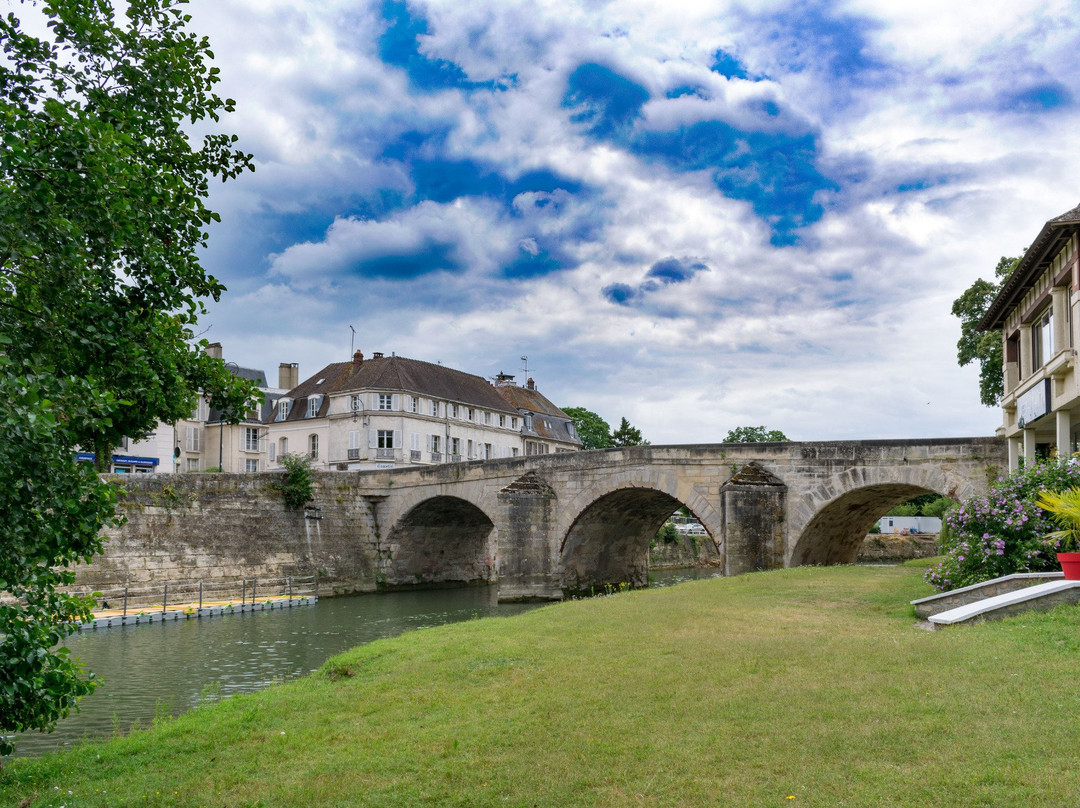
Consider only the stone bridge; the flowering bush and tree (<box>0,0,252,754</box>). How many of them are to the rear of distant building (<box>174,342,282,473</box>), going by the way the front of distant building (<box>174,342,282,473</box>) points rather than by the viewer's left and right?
0

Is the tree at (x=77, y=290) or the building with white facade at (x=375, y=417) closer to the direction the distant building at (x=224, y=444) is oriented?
the tree

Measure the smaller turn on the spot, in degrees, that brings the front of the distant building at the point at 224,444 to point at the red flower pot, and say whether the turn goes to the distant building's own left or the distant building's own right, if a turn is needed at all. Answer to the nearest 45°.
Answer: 0° — it already faces it

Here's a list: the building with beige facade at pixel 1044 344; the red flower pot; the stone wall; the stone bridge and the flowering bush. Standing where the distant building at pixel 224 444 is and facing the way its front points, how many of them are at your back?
0

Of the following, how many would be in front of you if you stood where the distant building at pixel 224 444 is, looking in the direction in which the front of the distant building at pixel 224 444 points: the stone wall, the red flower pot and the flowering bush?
3

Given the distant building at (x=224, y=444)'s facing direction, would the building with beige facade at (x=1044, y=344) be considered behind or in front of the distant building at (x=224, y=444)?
in front

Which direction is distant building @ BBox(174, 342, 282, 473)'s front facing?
toward the camera

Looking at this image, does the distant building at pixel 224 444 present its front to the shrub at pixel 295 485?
yes

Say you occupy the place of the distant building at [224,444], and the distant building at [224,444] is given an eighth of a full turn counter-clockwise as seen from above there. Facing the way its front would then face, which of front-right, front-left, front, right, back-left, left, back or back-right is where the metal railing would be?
front-right

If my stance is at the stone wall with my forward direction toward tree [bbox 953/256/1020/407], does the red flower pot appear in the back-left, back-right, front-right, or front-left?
front-right

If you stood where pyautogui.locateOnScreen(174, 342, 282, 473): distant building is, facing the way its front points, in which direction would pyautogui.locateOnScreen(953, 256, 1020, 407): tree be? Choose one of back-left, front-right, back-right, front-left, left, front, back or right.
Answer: front-left

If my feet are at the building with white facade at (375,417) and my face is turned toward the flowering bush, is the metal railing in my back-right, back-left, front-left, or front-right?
front-right

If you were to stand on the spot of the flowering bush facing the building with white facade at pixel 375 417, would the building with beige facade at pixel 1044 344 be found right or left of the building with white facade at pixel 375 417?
right

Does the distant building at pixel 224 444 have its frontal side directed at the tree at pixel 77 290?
yes

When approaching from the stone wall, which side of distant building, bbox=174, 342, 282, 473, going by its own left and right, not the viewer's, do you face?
front

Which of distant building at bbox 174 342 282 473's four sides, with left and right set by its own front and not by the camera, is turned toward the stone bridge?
front

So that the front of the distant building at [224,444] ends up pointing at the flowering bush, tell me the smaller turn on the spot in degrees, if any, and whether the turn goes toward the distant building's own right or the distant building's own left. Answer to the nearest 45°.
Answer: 0° — it already faces it
